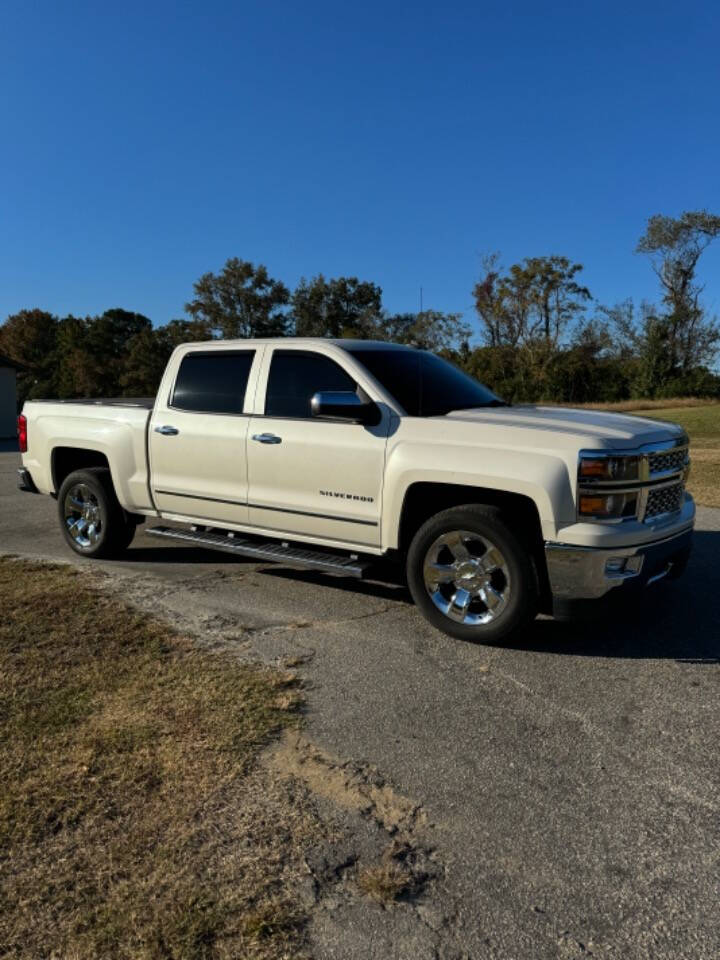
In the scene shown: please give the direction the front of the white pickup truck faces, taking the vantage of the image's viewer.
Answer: facing the viewer and to the right of the viewer
